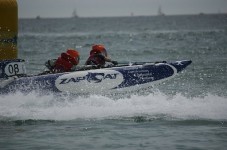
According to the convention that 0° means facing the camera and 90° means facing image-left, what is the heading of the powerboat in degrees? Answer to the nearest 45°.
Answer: approximately 270°

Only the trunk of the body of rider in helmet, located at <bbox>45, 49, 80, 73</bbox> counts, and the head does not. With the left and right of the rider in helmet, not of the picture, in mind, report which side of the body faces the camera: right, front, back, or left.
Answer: right

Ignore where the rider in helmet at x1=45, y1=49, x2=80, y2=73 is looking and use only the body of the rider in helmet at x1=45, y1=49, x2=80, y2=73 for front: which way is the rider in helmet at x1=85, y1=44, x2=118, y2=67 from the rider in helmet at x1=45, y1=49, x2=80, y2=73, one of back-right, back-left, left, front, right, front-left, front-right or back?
front
